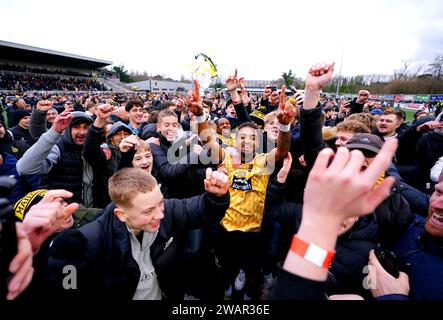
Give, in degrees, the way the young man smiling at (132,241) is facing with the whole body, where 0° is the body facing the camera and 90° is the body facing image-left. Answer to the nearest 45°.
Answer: approximately 315°
